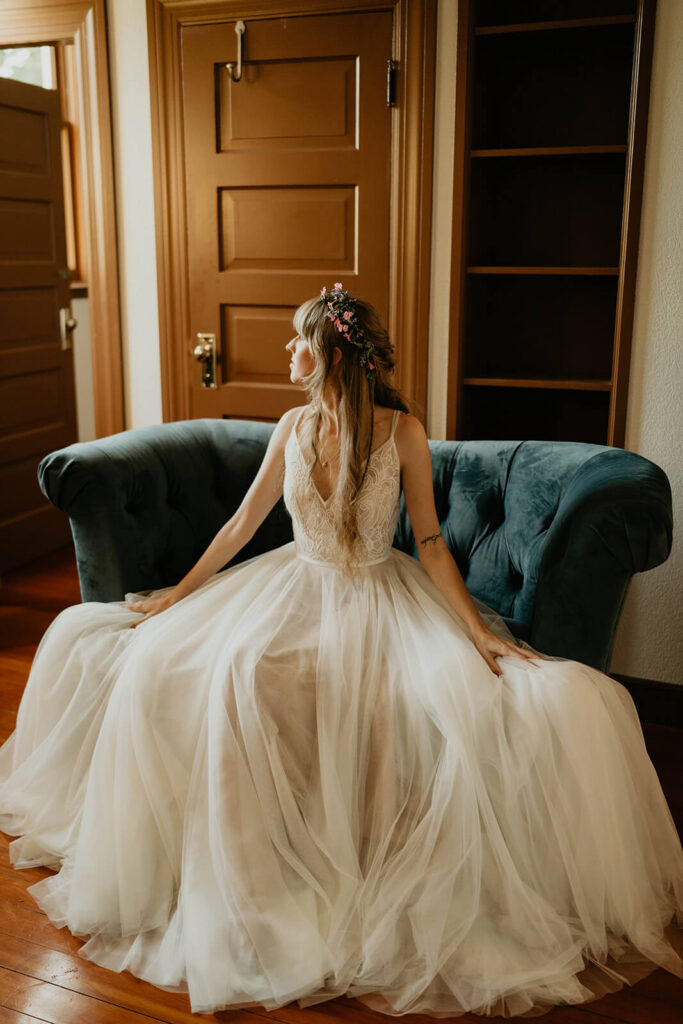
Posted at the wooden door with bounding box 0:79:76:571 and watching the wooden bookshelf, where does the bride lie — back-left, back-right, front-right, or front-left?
front-right

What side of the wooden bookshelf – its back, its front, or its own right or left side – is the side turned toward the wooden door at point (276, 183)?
right

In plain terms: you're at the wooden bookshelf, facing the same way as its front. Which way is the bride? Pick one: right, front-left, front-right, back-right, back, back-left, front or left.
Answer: front

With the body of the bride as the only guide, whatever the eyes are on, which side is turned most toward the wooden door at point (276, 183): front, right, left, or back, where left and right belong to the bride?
back

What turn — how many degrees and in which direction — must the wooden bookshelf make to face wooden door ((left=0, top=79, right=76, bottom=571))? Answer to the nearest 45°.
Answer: approximately 90° to its right

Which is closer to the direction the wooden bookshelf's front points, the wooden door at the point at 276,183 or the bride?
the bride

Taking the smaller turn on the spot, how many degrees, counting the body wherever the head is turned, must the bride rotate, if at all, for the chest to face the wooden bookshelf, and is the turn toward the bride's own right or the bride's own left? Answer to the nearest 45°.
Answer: approximately 180°

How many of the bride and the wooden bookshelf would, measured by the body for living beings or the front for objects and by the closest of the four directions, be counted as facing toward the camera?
2

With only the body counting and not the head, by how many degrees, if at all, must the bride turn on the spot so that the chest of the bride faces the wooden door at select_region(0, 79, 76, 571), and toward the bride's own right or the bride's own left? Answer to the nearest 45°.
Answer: approximately 135° to the bride's own right

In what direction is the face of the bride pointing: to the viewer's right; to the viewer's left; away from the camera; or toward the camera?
to the viewer's left

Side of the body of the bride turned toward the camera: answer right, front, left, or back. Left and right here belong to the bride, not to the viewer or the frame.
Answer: front

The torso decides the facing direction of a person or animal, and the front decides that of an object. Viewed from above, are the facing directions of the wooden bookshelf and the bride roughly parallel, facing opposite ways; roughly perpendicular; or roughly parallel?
roughly parallel
